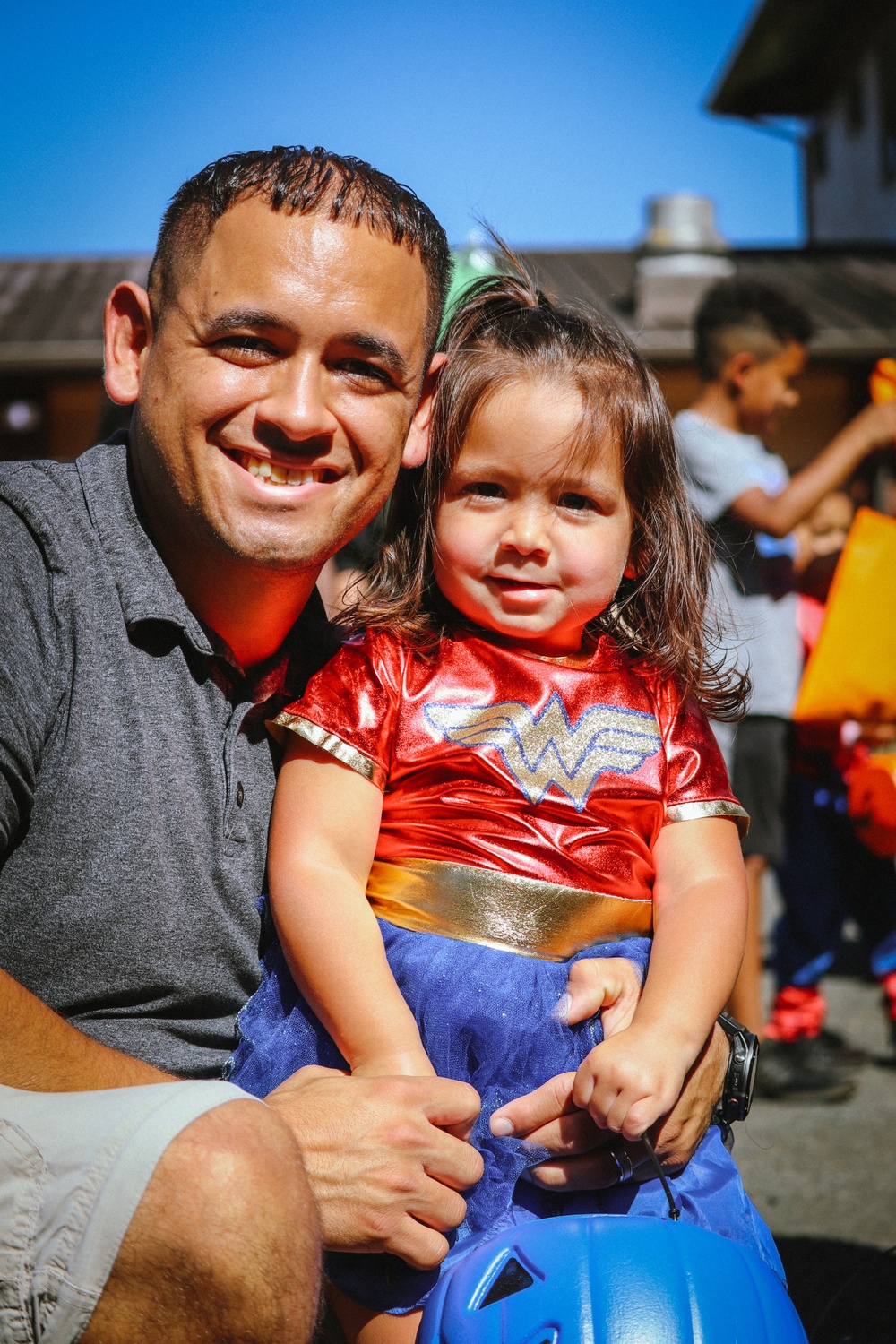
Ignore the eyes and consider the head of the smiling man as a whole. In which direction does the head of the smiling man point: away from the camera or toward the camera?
toward the camera

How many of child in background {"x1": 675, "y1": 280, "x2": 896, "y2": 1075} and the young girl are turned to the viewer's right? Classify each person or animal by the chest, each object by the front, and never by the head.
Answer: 1

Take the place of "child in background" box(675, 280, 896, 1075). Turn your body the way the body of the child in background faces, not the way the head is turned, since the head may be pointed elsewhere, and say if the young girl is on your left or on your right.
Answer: on your right

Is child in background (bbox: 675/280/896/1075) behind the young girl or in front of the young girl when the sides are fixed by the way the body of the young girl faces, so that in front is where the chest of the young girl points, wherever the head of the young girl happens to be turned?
behind

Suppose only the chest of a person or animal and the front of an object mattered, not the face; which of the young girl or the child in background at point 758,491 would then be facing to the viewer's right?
the child in background

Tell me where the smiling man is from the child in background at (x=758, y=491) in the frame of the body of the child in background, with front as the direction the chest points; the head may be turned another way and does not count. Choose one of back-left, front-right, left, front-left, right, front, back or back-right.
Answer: right

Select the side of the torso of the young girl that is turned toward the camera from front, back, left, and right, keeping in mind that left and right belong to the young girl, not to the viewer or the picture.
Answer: front

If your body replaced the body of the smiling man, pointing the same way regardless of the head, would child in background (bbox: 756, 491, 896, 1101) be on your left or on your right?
on your left

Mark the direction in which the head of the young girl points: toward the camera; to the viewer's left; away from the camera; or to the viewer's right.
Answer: toward the camera
